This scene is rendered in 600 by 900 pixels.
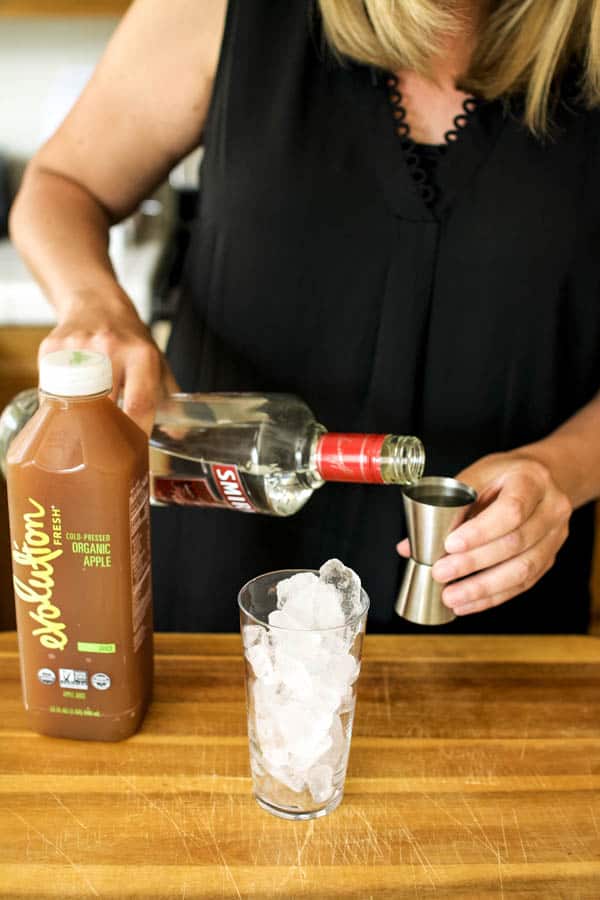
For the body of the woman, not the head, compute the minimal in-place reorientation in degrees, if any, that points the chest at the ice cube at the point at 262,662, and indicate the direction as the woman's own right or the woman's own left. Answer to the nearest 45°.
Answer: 0° — they already face it

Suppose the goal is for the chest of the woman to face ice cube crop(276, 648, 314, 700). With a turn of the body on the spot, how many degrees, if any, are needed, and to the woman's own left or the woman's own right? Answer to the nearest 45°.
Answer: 0° — they already face it

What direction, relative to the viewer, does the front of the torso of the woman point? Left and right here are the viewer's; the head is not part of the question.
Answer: facing the viewer

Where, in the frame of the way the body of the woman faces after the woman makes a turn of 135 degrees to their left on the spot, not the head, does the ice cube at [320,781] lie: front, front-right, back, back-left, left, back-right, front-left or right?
back-right

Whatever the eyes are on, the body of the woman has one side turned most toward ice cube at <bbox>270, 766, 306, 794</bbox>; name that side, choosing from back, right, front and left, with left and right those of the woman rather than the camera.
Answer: front

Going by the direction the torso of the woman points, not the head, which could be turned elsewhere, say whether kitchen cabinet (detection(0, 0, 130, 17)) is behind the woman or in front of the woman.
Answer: behind

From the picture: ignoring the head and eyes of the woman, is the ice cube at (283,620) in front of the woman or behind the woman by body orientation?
in front

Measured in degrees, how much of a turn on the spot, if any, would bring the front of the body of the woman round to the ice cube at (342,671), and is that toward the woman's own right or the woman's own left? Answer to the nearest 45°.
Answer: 0° — they already face it

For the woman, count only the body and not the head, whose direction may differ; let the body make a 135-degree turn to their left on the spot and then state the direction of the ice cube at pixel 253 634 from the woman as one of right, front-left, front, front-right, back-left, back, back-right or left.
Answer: back-right

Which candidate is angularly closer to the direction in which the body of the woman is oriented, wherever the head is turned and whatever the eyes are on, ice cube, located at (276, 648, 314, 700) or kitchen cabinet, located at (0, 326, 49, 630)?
the ice cube

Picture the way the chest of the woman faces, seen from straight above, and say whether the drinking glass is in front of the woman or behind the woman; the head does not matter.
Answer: in front
